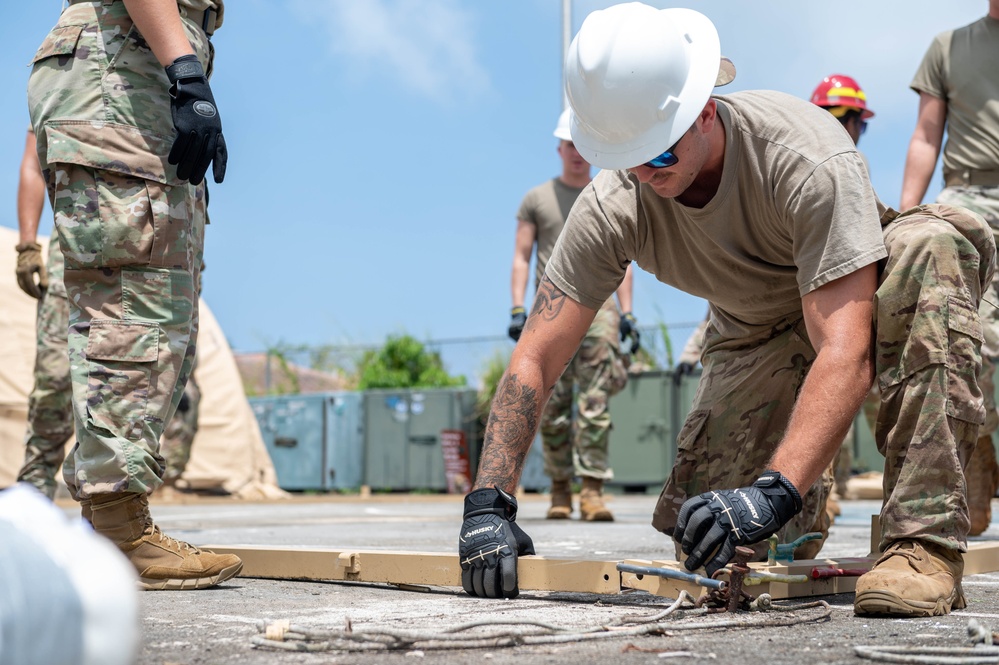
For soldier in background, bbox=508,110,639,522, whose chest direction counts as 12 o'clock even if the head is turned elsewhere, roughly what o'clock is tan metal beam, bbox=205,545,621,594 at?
The tan metal beam is roughly at 12 o'clock from the soldier in background.

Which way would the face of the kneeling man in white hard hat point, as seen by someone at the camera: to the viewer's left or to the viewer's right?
to the viewer's left

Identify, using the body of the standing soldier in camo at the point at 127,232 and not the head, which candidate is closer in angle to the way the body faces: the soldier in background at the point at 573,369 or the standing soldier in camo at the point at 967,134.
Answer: the standing soldier in camo

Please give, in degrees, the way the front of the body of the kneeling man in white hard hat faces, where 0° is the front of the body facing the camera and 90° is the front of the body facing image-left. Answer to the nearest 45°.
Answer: approximately 45°

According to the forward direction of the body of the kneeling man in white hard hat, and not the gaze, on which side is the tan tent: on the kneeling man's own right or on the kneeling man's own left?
on the kneeling man's own right

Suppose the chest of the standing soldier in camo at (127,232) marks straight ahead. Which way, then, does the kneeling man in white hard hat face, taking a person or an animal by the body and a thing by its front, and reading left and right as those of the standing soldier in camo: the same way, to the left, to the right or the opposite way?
the opposite way

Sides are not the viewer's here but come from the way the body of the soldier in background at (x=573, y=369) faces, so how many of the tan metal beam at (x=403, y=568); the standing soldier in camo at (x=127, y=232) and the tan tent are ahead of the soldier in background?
2

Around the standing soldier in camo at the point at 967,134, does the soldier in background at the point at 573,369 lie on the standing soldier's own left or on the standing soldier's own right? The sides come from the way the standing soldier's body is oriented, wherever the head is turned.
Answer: on the standing soldier's own right

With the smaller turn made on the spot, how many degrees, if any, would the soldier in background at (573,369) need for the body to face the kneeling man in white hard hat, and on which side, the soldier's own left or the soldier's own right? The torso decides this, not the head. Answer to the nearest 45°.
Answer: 0° — they already face them

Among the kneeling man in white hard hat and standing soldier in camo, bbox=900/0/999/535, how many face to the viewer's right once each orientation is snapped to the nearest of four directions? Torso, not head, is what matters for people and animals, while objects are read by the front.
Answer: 0

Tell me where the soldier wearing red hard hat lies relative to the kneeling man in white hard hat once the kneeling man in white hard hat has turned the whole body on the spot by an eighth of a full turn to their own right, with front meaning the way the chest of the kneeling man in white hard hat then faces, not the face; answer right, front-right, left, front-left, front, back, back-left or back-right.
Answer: right

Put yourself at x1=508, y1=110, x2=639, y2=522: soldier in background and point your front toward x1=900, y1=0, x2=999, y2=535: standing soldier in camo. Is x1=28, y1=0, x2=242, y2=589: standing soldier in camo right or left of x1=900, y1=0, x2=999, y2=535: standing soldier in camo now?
right

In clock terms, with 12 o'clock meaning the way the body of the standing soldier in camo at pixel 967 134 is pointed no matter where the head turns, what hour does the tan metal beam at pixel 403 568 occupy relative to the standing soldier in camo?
The tan metal beam is roughly at 1 o'clock from the standing soldier in camo.

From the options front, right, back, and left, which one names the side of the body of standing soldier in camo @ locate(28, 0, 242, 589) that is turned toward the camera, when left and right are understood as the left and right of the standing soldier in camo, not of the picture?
right

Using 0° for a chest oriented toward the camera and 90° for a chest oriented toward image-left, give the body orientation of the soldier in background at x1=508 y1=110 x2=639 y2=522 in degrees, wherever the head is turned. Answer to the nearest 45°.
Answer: approximately 0°
